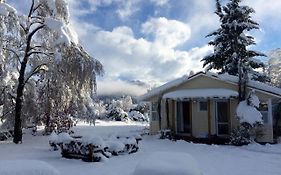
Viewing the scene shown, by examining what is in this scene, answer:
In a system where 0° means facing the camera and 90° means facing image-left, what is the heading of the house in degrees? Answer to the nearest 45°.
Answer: approximately 0°

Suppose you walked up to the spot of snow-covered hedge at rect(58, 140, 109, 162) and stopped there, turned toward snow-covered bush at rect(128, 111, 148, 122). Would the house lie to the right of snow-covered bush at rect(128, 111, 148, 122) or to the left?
right

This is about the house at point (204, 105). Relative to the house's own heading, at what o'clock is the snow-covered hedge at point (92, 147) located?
The snow-covered hedge is roughly at 1 o'clock from the house.

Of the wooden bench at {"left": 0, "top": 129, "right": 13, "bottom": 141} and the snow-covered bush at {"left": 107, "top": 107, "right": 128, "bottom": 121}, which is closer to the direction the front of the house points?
the wooden bench

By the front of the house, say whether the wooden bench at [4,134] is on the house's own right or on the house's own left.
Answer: on the house's own right

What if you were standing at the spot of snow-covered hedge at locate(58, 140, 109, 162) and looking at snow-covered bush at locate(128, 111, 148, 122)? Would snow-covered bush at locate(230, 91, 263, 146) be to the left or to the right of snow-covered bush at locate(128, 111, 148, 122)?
right

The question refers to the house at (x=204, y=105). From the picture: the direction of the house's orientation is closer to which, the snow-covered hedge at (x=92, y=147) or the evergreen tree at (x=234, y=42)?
the snow-covered hedge

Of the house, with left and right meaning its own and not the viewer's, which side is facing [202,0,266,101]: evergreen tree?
front
